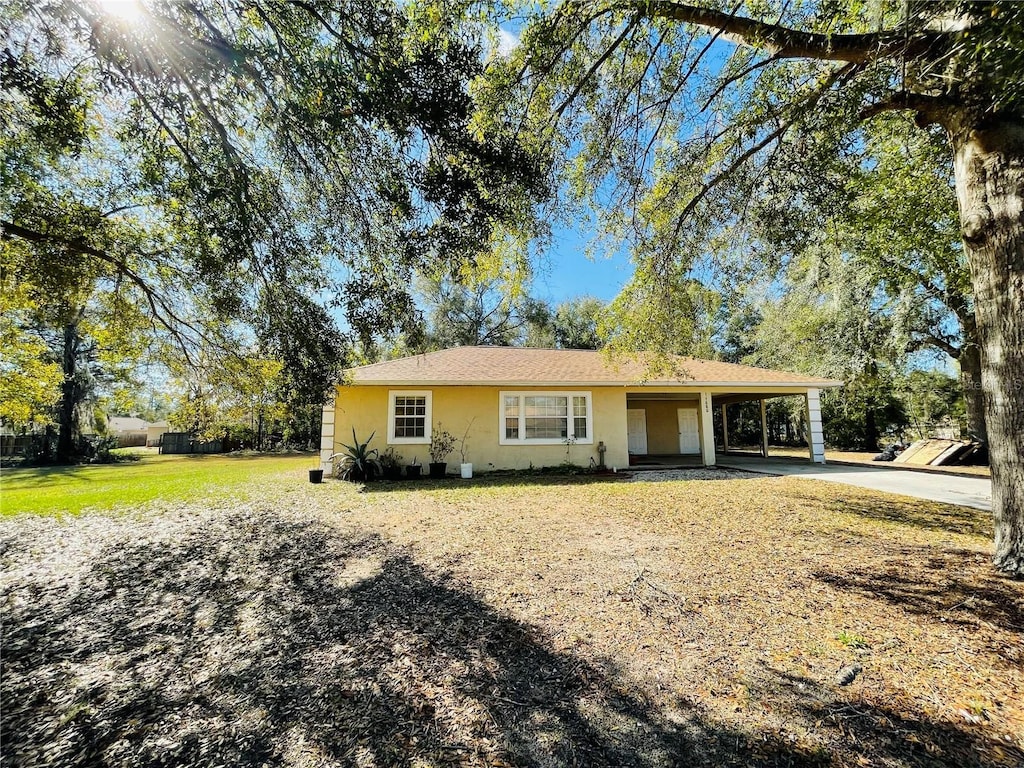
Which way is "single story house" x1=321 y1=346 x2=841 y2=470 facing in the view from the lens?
facing the viewer

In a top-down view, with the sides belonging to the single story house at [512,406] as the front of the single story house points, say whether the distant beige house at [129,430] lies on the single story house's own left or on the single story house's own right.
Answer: on the single story house's own right

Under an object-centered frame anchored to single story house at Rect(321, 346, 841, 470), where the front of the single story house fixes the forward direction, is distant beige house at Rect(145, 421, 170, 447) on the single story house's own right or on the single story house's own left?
on the single story house's own right

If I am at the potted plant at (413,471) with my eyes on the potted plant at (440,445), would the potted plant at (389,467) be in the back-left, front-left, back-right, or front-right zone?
back-left

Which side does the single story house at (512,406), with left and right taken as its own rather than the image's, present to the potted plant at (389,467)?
right

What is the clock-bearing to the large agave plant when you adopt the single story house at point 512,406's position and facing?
The large agave plant is roughly at 2 o'clock from the single story house.
